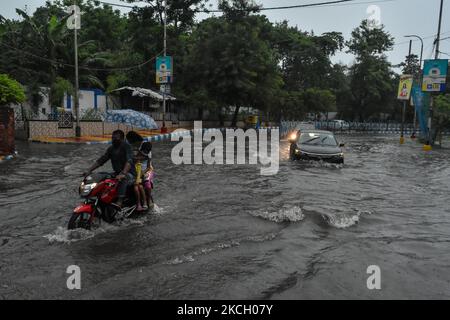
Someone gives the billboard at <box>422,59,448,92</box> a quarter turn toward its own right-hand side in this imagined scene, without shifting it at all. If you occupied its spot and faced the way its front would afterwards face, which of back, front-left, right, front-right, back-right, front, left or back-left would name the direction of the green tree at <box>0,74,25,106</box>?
front-left

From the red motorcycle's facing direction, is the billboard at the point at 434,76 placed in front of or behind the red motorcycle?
behind

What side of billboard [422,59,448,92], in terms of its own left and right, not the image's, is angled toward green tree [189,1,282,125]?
right

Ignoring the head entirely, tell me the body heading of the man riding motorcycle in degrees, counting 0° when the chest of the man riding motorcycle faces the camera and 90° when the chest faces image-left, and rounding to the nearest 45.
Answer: approximately 45°

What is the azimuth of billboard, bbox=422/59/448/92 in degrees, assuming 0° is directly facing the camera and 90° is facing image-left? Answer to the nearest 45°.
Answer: approximately 0°

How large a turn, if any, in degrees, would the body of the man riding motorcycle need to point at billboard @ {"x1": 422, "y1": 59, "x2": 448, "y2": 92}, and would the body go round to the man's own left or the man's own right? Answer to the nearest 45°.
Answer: approximately 180°

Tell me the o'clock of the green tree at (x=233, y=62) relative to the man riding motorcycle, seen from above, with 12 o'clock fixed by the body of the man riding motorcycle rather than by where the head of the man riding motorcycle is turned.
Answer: The green tree is roughly at 5 o'clock from the man riding motorcycle.

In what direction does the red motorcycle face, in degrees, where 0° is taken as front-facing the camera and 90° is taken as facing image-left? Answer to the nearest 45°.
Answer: approximately 45°
